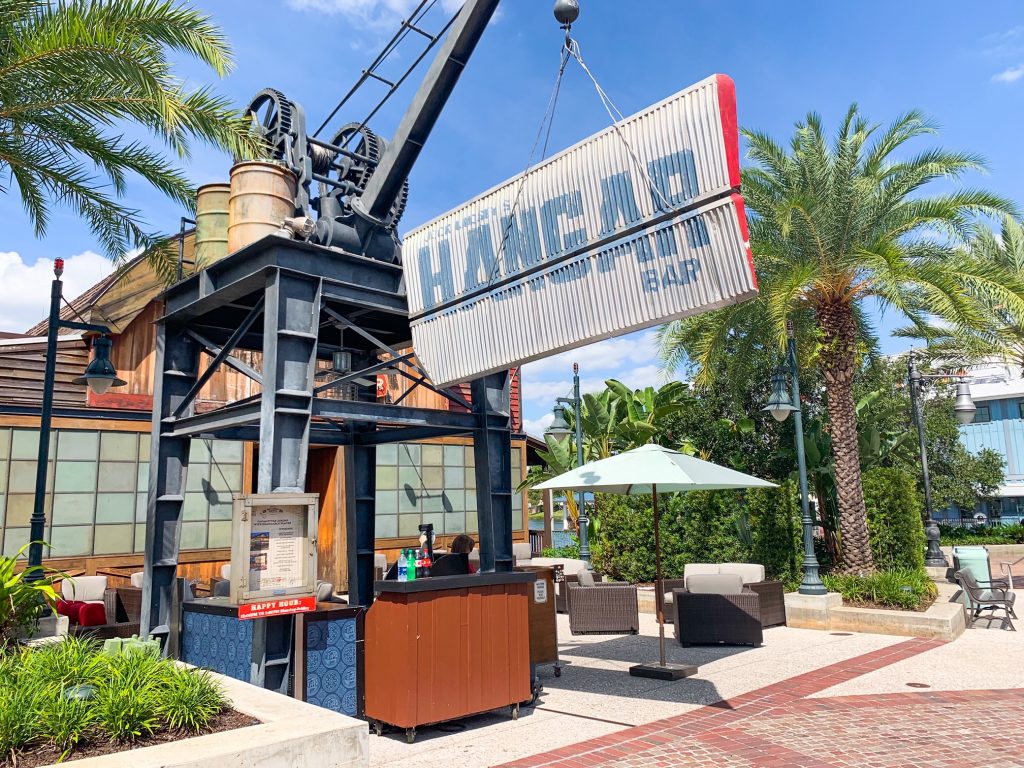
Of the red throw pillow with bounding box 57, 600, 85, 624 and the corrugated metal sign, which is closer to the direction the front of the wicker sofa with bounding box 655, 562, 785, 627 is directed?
the corrugated metal sign

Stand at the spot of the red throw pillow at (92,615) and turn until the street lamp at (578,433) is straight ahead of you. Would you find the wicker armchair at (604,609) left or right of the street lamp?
right

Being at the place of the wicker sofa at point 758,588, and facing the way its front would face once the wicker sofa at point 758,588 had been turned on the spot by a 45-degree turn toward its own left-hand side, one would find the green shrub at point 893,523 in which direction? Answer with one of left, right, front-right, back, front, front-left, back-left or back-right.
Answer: left

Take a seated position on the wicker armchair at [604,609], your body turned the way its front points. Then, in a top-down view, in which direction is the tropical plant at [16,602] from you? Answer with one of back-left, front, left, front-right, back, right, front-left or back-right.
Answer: back-right

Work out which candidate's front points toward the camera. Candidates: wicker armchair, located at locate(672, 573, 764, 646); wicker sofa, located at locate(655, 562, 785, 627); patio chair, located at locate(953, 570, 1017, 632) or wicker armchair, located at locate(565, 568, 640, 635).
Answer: wicker sofa, located at locate(655, 562, 785, 627)

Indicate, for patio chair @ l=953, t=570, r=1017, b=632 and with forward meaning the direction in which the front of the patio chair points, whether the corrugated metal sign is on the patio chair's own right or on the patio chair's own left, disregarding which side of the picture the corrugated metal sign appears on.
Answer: on the patio chair's own right

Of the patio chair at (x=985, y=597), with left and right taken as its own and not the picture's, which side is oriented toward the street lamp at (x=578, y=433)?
back

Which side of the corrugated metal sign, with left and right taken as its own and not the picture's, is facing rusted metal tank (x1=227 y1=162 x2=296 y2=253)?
right

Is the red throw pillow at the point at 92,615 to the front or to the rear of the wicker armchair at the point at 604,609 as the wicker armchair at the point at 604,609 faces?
to the rear

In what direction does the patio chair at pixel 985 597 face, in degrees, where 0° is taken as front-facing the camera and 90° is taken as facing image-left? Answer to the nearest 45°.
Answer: approximately 270°

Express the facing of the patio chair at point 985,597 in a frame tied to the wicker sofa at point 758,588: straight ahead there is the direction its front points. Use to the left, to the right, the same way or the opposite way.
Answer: to the left

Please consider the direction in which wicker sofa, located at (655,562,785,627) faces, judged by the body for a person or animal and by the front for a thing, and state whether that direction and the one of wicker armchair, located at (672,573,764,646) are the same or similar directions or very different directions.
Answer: very different directions

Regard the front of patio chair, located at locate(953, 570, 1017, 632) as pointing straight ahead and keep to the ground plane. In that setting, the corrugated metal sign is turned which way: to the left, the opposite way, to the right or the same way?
to the right
